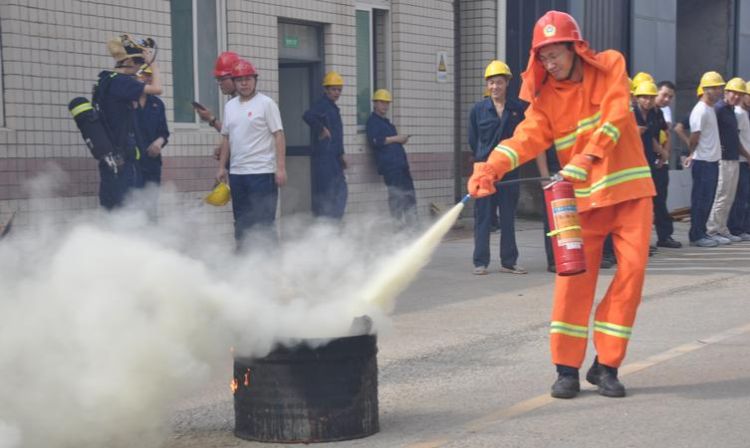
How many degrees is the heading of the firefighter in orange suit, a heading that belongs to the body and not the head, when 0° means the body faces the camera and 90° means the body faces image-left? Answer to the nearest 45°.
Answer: approximately 45°

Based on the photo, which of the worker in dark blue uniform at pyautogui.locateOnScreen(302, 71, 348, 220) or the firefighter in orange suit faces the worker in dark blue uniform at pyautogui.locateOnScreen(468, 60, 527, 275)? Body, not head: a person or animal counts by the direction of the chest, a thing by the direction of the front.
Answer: the worker in dark blue uniform at pyautogui.locateOnScreen(302, 71, 348, 220)

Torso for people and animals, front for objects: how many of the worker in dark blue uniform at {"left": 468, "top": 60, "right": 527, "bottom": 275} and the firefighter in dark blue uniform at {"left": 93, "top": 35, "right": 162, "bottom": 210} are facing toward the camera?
1

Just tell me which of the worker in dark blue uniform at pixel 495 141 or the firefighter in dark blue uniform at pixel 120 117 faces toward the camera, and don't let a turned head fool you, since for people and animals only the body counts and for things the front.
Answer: the worker in dark blue uniform at pixel 495 141

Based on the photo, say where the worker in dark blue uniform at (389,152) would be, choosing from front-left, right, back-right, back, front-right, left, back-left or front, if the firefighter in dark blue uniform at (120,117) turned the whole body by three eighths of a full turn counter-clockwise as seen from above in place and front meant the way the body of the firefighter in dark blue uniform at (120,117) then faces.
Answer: right

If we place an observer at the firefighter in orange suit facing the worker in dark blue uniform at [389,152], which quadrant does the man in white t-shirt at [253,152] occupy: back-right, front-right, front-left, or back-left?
front-left

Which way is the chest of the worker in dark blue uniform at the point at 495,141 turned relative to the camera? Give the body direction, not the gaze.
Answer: toward the camera

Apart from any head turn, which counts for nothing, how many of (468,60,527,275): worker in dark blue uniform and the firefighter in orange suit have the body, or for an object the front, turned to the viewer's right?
0

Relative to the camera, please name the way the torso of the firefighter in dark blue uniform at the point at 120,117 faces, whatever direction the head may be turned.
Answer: to the viewer's right

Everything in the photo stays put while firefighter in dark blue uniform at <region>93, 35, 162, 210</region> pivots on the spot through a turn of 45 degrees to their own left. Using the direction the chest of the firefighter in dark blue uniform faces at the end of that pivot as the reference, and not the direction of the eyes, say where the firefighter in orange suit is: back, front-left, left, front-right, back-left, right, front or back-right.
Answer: right

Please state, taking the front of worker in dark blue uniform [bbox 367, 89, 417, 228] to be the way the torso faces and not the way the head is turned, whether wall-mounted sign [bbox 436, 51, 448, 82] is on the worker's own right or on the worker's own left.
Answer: on the worker's own left

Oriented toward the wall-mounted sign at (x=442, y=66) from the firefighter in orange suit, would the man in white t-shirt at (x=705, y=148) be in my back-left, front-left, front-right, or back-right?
front-right

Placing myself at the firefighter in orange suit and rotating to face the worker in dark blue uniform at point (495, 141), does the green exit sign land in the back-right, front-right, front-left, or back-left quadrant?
front-left
